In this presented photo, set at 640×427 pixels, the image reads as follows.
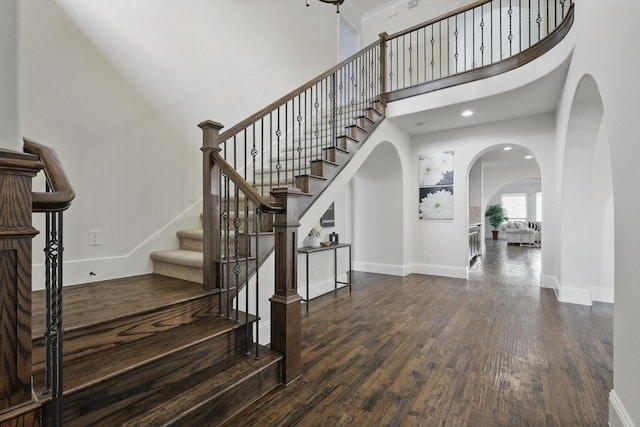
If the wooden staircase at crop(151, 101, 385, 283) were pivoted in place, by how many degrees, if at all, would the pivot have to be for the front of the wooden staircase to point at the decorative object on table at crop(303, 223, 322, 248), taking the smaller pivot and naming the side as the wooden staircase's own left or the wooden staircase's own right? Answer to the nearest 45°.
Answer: approximately 135° to the wooden staircase's own right

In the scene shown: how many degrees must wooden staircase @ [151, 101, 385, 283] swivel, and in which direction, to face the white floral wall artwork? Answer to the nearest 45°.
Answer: approximately 180°

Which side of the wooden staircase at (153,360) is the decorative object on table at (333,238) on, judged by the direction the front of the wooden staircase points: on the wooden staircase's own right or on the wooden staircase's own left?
on the wooden staircase's own left

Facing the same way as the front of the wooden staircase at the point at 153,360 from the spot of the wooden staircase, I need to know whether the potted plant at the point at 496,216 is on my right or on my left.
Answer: on my left

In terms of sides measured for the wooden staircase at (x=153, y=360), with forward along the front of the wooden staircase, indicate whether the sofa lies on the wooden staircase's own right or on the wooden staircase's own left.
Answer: on the wooden staircase's own left

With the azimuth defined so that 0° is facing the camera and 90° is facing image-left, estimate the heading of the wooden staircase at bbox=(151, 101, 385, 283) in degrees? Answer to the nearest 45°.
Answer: approximately 45°
